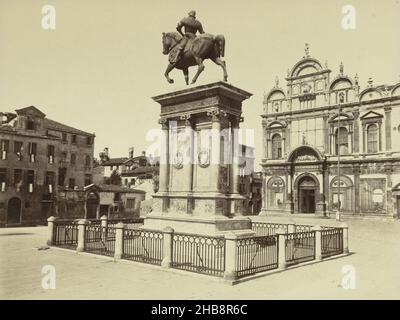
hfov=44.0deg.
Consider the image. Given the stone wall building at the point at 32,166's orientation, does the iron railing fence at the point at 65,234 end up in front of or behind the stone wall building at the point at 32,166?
in front

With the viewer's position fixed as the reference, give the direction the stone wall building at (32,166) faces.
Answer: facing the viewer and to the right of the viewer

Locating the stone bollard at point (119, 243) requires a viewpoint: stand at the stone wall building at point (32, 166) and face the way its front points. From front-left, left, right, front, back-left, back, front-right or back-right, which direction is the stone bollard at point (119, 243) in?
front-right

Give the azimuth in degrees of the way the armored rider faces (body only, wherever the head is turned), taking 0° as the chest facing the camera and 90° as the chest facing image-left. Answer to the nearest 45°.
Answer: approximately 135°

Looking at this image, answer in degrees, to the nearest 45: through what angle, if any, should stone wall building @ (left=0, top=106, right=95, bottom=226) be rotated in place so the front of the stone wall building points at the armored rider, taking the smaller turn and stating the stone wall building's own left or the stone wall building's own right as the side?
approximately 45° to the stone wall building's own right

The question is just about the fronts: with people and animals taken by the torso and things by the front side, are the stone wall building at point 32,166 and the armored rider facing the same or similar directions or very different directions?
very different directions
